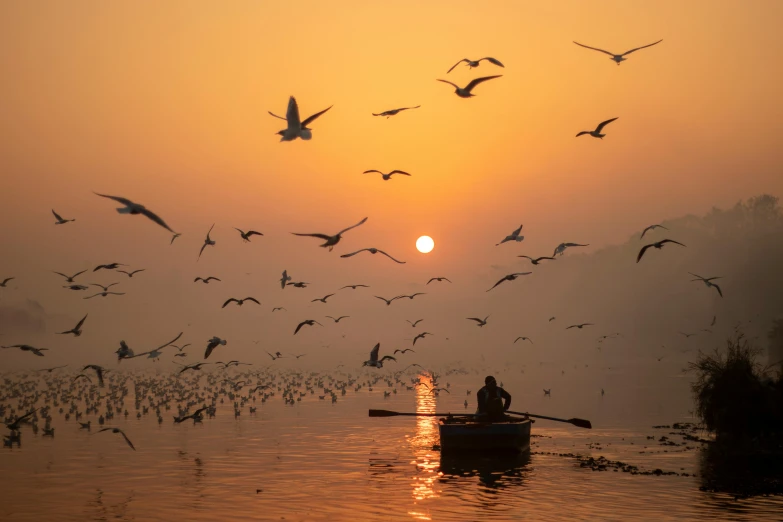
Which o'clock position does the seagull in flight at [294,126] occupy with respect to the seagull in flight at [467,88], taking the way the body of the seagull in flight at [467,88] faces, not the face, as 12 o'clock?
the seagull in flight at [294,126] is roughly at 12 o'clock from the seagull in flight at [467,88].

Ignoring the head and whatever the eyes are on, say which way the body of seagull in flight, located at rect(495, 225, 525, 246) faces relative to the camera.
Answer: to the viewer's left

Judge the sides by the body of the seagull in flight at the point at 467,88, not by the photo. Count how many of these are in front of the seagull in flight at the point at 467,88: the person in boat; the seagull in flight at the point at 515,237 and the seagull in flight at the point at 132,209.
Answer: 1

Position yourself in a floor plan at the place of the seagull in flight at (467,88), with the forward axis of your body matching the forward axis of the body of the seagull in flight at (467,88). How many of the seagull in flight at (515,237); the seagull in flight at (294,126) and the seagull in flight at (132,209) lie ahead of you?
2

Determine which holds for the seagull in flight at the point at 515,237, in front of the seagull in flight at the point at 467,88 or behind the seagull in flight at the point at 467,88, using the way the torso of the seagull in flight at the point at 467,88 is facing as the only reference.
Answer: behind

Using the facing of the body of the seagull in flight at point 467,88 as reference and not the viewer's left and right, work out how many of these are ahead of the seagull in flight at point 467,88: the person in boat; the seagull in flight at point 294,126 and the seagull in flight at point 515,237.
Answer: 1

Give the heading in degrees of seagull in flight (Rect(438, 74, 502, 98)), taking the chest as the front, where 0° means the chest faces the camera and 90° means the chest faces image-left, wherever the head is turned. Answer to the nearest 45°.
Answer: approximately 45°
